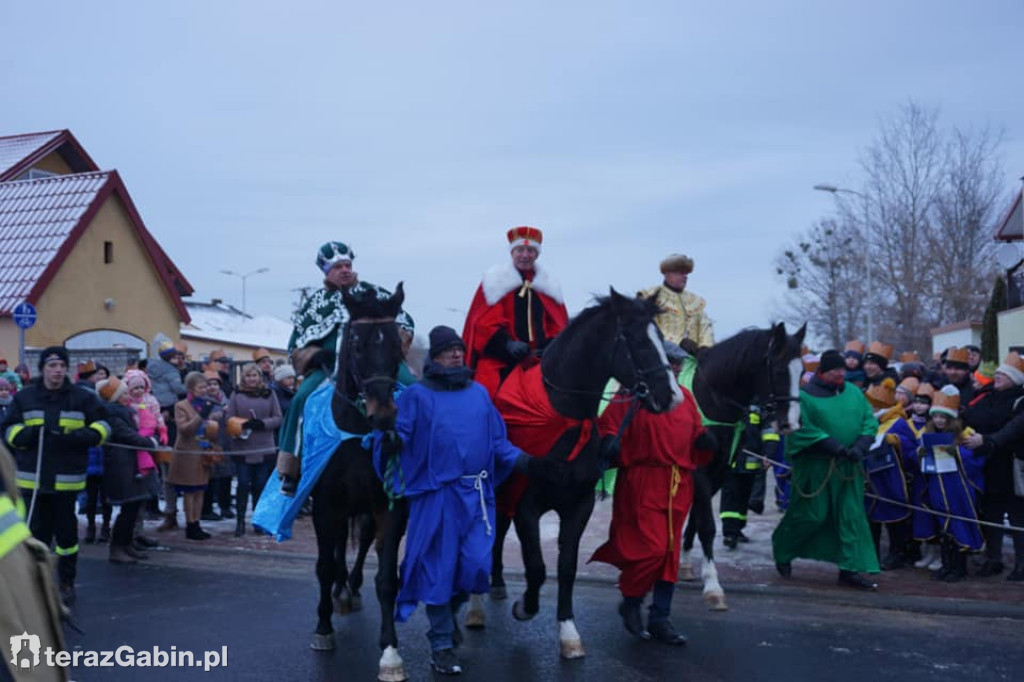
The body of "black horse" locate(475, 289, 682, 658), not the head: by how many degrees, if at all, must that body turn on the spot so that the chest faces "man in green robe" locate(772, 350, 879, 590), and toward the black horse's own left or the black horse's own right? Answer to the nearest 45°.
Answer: approximately 90° to the black horse's own left

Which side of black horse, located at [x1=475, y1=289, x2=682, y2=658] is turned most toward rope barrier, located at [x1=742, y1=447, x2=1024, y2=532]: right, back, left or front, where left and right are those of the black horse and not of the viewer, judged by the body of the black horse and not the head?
left

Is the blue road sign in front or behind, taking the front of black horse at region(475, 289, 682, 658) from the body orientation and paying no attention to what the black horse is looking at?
behind

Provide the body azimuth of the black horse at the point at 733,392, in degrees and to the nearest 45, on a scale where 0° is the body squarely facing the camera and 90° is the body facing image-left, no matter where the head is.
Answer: approximately 315°

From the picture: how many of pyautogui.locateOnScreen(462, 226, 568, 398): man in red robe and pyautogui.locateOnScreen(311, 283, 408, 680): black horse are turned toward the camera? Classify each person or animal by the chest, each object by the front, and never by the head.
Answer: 2

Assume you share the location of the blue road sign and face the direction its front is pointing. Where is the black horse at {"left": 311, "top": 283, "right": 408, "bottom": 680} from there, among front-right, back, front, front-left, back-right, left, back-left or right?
front

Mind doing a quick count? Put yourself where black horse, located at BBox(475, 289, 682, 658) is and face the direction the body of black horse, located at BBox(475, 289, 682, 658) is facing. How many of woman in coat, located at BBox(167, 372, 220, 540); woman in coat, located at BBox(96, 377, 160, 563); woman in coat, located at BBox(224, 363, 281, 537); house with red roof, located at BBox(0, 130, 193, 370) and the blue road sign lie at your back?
5

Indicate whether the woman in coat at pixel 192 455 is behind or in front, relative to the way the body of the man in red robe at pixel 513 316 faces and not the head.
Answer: behind

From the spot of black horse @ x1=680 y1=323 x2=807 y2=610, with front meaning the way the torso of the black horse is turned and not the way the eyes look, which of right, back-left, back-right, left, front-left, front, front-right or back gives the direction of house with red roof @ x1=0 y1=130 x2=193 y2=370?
back

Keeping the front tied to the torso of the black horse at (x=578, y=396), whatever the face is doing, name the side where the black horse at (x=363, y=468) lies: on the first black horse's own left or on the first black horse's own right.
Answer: on the first black horse's own right

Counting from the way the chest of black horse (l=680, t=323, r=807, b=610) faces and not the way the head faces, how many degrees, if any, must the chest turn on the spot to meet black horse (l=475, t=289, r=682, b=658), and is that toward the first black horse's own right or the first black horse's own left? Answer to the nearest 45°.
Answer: approximately 90° to the first black horse's own right

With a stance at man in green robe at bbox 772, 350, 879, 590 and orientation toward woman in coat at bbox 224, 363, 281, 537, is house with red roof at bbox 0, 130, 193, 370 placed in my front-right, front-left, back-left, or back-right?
front-right

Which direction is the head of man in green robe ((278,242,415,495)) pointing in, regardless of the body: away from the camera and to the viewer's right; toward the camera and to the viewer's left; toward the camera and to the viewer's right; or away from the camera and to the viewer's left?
toward the camera and to the viewer's right

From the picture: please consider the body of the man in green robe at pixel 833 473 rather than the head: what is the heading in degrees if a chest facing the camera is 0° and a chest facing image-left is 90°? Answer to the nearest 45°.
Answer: approximately 315°

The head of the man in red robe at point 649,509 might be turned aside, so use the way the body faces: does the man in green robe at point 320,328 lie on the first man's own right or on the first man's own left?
on the first man's own right

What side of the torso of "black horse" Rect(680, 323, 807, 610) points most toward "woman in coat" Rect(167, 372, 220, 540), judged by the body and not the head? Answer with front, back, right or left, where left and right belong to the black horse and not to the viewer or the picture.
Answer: back

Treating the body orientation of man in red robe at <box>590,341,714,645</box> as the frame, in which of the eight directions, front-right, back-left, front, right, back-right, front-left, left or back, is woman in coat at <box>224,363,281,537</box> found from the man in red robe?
back

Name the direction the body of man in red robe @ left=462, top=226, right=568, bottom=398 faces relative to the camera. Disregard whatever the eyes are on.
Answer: toward the camera

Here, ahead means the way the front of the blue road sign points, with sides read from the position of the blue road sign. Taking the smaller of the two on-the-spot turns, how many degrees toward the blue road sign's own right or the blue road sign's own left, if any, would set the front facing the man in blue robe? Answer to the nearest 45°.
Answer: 0° — it already faces them
